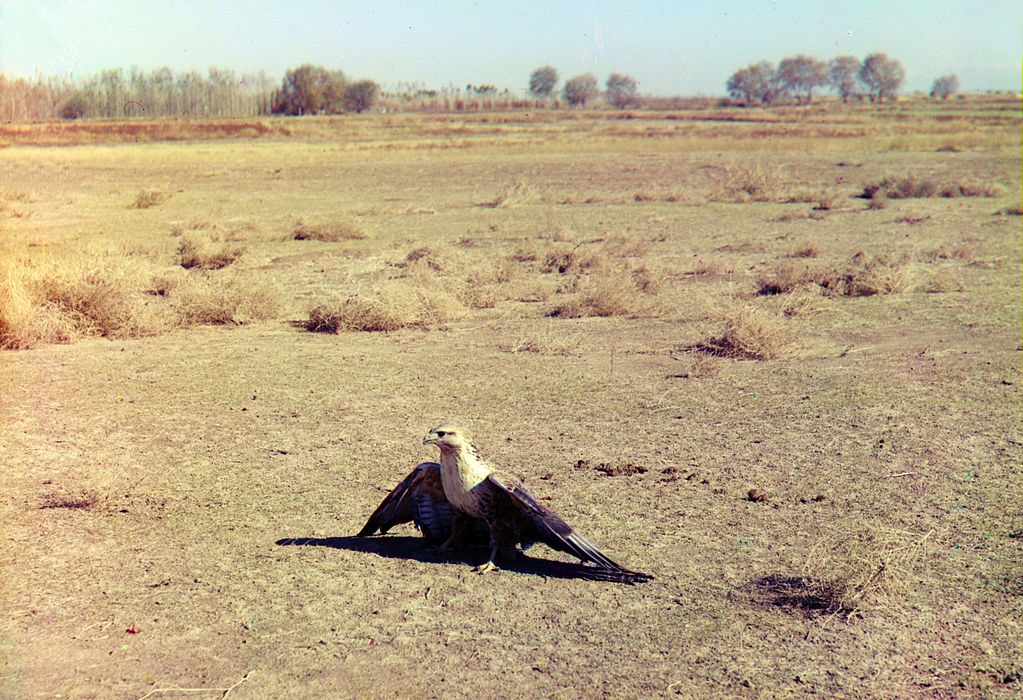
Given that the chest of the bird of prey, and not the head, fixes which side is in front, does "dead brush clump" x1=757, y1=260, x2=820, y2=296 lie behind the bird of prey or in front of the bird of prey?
behind

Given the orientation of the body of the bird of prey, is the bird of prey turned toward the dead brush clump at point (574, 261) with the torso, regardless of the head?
no

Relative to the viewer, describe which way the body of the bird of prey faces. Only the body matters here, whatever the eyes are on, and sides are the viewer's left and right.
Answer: facing the viewer and to the left of the viewer

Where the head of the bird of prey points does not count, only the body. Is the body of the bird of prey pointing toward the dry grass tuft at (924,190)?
no

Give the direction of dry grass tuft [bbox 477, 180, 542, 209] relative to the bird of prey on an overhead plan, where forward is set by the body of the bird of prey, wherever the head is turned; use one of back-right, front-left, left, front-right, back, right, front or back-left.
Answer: back-right

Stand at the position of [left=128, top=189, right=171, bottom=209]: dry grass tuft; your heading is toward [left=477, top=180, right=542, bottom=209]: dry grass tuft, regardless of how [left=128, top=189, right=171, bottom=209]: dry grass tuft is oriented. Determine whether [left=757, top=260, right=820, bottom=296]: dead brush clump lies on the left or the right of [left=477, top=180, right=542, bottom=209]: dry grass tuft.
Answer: right

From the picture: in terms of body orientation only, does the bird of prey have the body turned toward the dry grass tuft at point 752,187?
no

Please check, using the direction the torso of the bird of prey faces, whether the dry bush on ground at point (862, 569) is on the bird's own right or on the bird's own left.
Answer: on the bird's own left

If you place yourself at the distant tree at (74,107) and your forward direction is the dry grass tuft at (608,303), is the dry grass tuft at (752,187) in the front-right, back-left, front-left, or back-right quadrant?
front-left

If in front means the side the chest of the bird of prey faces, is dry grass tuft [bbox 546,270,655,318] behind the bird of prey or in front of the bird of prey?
behind

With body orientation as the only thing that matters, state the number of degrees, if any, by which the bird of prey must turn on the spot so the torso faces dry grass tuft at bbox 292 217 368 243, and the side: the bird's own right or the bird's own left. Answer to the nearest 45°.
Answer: approximately 135° to the bird's own right

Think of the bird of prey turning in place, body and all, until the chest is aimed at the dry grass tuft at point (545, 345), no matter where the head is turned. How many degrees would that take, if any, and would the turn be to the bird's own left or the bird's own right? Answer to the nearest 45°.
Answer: approximately 135° to the bird's own right
